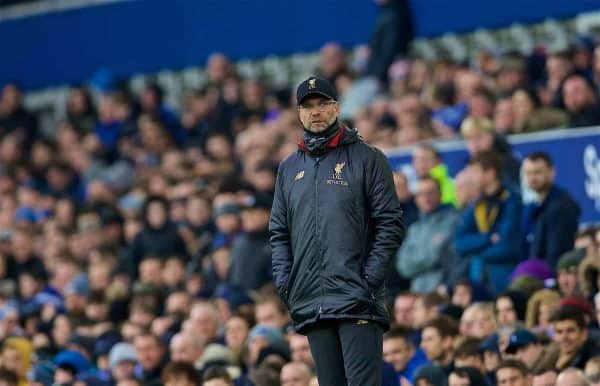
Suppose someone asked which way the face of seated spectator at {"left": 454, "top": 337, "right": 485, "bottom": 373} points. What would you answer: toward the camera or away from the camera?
toward the camera

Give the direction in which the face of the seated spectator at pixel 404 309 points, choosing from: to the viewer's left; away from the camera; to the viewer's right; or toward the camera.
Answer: toward the camera

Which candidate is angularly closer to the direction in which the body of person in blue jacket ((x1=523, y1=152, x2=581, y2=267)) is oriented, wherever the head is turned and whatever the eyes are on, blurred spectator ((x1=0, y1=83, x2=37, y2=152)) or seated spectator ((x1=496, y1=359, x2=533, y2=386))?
the seated spectator

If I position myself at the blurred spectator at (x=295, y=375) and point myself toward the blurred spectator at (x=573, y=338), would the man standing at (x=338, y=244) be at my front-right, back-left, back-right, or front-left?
front-right

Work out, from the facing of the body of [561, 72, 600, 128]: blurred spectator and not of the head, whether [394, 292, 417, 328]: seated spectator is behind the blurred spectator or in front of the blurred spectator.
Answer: in front

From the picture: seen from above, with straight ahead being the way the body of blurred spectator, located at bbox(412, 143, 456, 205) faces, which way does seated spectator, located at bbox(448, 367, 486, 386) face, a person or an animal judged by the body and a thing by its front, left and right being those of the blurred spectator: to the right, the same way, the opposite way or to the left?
the same way

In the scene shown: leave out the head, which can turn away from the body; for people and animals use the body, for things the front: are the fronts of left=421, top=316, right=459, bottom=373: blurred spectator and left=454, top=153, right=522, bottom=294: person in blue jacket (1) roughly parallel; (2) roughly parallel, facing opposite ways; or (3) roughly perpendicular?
roughly parallel

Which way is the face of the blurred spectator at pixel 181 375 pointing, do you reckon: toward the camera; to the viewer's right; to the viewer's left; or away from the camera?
toward the camera

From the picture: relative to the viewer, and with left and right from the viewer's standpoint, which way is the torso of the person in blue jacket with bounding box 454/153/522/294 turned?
facing the viewer and to the left of the viewer

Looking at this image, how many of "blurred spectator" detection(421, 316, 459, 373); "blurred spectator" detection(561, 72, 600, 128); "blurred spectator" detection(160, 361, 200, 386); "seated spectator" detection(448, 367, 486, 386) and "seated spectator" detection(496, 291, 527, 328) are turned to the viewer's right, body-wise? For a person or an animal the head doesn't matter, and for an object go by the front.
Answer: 0

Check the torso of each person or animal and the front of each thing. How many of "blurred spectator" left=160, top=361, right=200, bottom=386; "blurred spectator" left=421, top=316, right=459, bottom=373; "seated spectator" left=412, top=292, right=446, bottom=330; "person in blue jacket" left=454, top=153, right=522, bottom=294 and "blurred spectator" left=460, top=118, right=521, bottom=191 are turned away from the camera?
0

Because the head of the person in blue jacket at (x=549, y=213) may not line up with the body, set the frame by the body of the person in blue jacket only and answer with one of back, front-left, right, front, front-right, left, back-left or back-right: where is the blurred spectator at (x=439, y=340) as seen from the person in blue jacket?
front

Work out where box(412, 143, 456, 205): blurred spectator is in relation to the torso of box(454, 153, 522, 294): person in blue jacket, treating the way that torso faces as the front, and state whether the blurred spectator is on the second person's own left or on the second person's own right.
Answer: on the second person's own right

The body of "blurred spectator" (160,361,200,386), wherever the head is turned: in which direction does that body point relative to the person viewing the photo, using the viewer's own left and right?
facing the viewer

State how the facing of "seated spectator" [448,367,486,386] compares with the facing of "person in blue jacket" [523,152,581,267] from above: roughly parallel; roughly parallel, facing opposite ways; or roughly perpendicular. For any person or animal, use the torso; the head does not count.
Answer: roughly parallel
